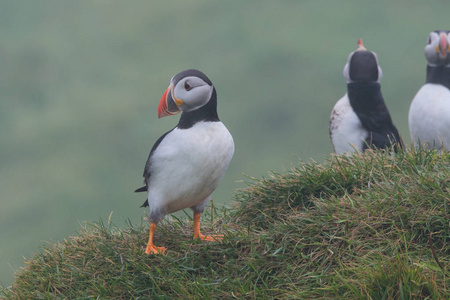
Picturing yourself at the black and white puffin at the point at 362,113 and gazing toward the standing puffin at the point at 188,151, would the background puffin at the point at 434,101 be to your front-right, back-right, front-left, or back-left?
back-left

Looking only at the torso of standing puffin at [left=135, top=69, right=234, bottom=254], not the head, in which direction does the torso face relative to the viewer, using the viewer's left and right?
facing the viewer and to the right of the viewer

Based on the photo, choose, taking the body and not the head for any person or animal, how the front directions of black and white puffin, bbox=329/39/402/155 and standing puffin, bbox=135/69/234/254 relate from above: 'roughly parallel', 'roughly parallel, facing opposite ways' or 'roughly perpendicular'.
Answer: roughly parallel, facing opposite ways

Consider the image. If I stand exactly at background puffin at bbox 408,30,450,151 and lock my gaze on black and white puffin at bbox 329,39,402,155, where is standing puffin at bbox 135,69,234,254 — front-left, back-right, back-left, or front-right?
front-left

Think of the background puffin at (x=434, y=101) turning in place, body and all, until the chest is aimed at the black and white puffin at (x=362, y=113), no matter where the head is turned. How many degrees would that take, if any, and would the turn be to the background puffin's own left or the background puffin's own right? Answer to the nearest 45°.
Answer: approximately 45° to the background puffin's own right

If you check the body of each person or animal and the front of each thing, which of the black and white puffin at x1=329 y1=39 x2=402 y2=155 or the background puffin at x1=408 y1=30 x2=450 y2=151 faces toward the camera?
the background puffin

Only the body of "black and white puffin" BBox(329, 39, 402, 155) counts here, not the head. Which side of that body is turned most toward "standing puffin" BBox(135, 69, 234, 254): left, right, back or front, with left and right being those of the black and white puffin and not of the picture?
left

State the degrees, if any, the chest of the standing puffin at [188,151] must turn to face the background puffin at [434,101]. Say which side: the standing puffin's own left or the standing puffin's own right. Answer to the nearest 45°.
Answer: approximately 90° to the standing puffin's own left

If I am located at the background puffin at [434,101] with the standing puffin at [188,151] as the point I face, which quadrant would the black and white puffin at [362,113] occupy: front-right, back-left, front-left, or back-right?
front-right

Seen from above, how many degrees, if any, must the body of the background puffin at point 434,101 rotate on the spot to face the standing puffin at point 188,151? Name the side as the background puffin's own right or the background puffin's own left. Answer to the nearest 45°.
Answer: approximately 45° to the background puffin's own right

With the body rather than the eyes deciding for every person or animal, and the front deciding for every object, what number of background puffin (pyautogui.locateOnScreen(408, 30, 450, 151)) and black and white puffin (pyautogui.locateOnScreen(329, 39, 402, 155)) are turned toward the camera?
1

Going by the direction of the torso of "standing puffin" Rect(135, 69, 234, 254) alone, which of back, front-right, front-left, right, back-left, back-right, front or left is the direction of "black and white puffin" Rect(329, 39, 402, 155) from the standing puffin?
left

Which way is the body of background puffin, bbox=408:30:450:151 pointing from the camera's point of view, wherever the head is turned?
toward the camera

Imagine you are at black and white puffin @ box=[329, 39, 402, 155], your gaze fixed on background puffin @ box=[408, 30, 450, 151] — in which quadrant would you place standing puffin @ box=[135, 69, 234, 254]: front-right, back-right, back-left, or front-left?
back-right
